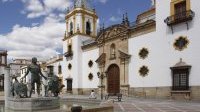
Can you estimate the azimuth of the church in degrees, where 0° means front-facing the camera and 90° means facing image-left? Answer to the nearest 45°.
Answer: approximately 45°
